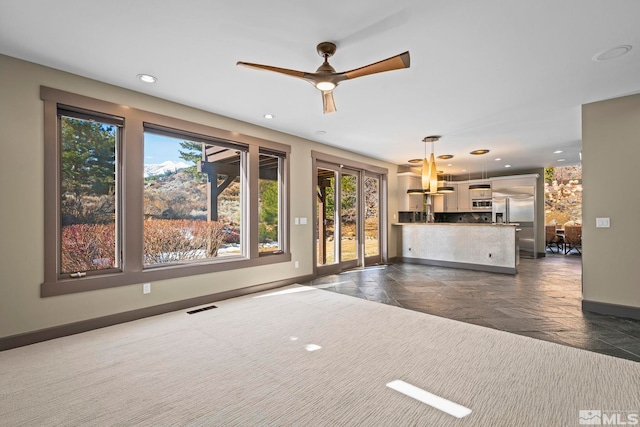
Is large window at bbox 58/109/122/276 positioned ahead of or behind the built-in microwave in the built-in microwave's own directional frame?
ahead

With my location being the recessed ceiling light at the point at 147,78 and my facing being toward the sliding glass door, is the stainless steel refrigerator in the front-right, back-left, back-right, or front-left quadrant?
front-right

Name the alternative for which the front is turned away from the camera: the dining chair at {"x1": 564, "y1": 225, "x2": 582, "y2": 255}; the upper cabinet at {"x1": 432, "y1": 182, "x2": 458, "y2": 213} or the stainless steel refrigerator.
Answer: the dining chair

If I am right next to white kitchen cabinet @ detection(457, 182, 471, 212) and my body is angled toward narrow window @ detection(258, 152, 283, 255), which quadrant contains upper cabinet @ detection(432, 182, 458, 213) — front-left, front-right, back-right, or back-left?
front-right

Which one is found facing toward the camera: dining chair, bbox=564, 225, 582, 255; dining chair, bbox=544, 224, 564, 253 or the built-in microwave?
the built-in microwave

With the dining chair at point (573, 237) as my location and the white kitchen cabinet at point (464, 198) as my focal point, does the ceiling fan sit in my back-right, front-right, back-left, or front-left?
front-left

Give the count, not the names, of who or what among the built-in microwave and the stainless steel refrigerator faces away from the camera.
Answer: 0

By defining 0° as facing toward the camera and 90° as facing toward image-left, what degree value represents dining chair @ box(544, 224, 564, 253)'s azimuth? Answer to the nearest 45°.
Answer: approximately 225°

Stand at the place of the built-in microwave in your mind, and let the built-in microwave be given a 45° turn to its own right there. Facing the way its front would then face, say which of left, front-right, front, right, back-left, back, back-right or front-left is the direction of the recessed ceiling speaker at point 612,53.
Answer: front-left

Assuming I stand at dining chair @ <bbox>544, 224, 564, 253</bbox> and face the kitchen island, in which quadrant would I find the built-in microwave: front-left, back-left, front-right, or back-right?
front-right

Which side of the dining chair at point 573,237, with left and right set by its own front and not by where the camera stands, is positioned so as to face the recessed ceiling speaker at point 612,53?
back

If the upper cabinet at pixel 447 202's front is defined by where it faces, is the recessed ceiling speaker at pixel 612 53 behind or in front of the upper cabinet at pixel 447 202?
in front

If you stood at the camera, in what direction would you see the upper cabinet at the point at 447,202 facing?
facing the viewer

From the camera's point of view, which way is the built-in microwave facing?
toward the camera

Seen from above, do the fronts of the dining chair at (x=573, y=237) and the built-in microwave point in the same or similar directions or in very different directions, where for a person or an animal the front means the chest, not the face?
very different directions

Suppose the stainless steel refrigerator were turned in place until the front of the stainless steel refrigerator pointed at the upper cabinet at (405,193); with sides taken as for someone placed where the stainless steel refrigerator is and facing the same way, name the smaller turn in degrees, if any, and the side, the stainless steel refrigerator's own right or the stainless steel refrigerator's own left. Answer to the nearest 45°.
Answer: approximately 45° to the stainless steel refrigerator's own right

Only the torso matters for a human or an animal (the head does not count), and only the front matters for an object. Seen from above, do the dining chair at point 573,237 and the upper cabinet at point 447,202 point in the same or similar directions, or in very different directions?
very different directions

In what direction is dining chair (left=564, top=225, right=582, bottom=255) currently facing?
away from the camera
